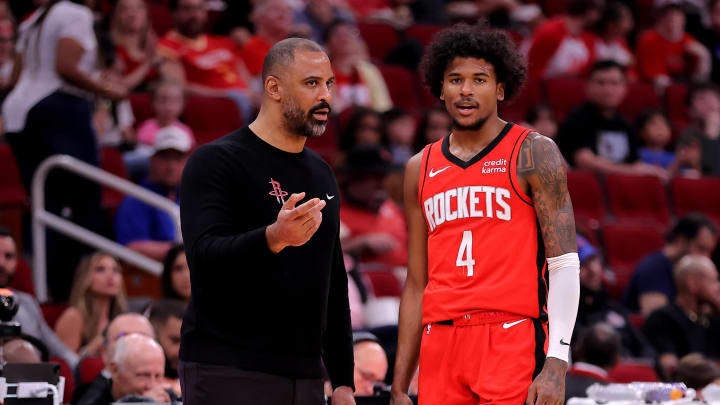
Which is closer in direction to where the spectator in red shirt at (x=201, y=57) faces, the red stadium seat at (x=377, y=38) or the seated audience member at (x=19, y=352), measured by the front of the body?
the seated audience member

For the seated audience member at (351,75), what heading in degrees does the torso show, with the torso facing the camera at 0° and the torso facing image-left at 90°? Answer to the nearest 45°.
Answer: approximately 0°

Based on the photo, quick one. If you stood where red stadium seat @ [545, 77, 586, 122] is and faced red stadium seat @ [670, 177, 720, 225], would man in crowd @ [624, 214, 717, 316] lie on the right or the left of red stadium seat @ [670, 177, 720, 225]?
right

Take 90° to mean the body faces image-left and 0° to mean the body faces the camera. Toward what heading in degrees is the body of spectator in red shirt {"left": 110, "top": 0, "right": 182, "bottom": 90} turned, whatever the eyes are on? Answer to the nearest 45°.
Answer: approximately 0°

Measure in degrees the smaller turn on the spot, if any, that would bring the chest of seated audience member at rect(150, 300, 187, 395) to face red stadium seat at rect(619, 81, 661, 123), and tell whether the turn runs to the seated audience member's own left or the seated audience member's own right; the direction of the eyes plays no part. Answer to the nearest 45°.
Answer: approximately 90° to the seated audience member's own left

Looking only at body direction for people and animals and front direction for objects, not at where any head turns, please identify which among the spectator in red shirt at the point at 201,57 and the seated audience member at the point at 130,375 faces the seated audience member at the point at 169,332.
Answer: the spectator in red shirt
